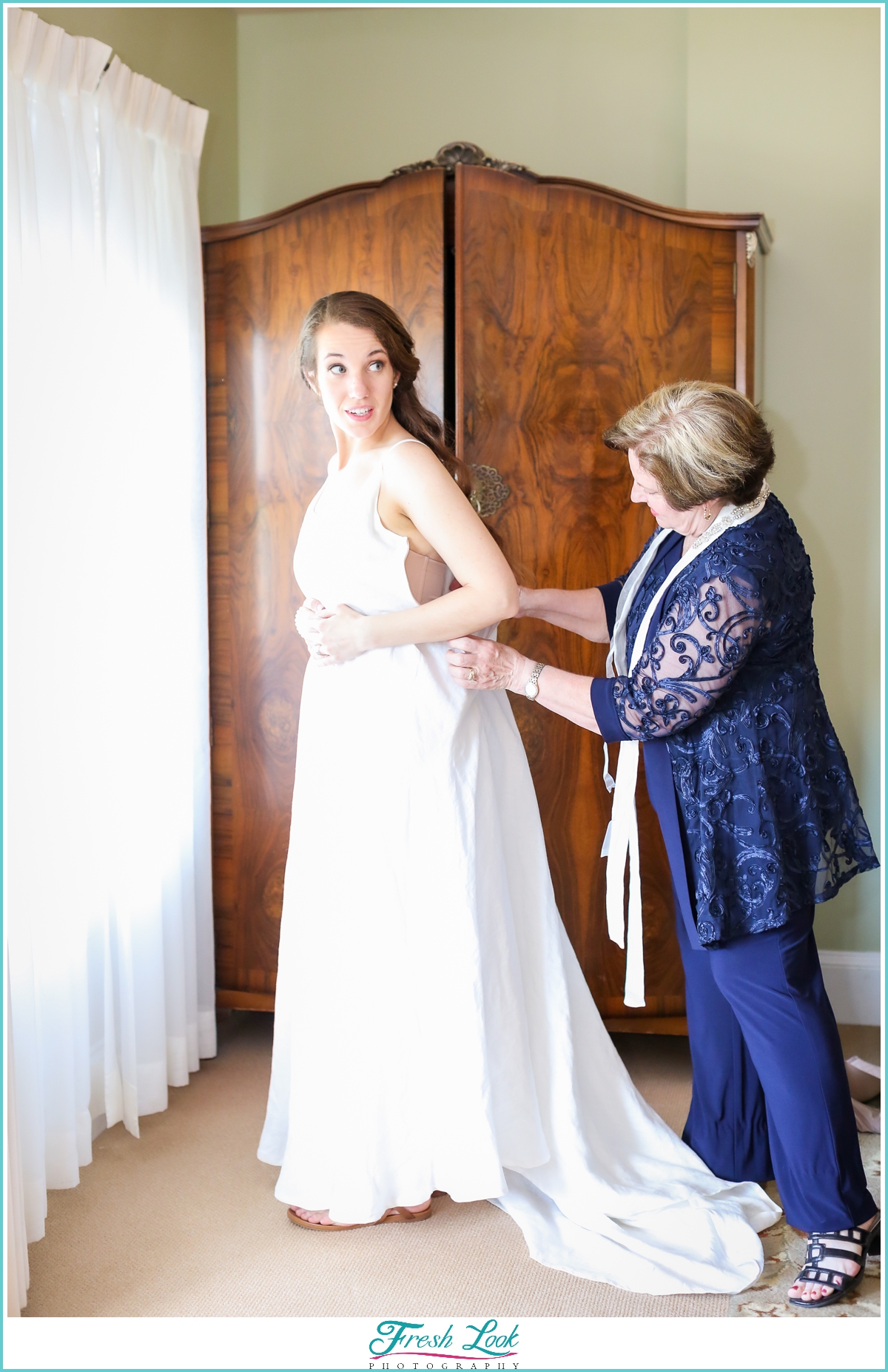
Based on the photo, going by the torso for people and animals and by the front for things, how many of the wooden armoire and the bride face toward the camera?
1

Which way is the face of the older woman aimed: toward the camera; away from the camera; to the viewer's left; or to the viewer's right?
to the viewer's left

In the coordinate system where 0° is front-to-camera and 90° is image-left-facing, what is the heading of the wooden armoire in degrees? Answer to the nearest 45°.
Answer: approximately 0°

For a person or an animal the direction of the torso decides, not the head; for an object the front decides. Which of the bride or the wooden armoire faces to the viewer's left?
the bride

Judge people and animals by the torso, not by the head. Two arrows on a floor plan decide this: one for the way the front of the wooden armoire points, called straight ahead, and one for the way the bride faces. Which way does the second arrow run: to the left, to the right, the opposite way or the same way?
to the right

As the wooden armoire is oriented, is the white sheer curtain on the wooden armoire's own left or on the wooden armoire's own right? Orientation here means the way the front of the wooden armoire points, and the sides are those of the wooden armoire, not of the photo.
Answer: on the wooden armoire's own right

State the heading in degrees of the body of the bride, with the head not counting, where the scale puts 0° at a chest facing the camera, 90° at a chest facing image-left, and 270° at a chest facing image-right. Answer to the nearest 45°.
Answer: approximately 90°
